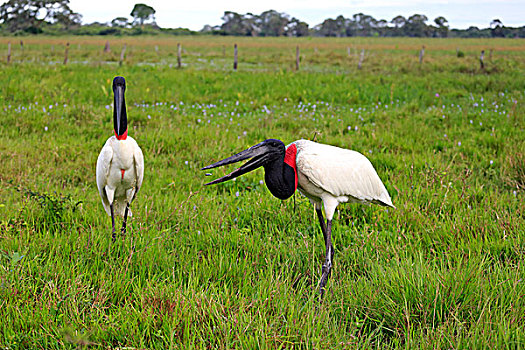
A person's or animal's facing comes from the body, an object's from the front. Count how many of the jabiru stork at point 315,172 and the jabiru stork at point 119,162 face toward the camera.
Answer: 1

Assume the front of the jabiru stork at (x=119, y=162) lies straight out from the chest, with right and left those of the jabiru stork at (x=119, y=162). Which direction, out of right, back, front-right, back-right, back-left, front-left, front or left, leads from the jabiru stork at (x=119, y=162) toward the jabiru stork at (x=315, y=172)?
front-left

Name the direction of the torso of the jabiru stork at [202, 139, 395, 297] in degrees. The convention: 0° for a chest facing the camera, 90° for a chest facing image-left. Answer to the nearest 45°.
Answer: approximately 90°

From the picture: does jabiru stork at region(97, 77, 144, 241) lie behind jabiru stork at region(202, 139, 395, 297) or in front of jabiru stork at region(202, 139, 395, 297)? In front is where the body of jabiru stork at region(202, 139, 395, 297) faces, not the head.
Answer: in front

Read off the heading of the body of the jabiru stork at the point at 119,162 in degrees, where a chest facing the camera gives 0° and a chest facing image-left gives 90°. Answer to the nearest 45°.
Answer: approximately 0°

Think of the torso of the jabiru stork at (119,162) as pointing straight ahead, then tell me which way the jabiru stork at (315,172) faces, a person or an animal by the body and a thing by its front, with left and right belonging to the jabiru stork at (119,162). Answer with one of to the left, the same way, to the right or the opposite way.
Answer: to the right
